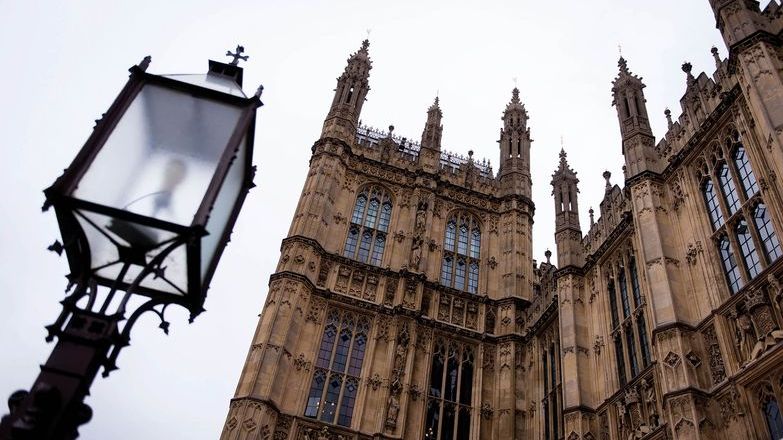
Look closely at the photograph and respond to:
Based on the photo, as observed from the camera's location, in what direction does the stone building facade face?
facing the viewer and to the left of the viewer

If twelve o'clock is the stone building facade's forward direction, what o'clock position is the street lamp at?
The street lamp is roughly at 11 o'clock from the stone building facade.
